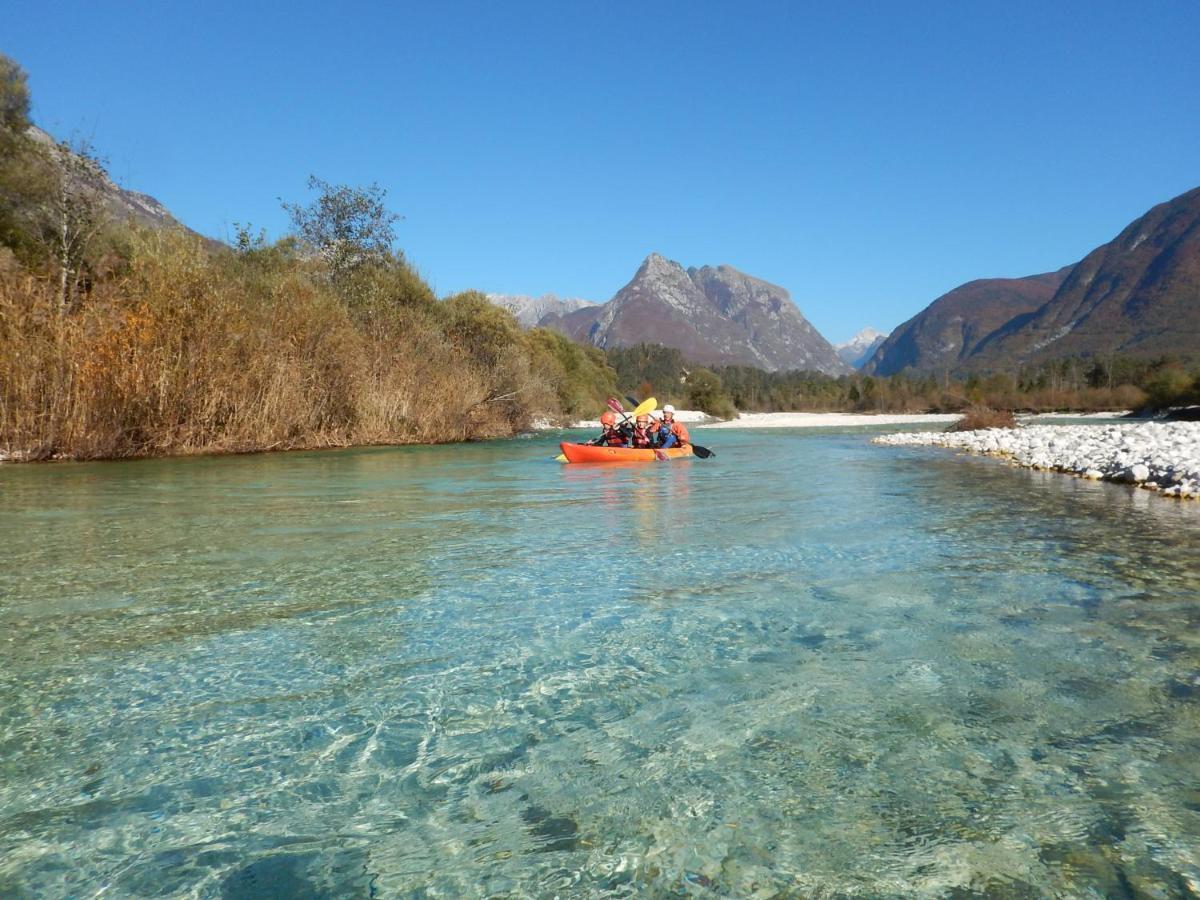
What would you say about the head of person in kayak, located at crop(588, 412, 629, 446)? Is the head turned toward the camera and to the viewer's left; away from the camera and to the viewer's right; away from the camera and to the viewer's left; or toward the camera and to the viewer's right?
toward the camera and to the viewer's left

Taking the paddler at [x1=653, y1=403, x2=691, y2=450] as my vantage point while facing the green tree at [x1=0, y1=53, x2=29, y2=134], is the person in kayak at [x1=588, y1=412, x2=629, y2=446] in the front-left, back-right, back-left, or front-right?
front-left

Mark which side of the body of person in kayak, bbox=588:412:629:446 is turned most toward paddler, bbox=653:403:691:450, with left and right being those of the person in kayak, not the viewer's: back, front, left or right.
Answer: back

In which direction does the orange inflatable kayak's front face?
to the viewer's left

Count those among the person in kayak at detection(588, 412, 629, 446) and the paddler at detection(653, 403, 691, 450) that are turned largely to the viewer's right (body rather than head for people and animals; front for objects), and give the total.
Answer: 0

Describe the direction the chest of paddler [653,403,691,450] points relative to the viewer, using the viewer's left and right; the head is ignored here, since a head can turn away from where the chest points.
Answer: facing the viewer and to the left of the viewer

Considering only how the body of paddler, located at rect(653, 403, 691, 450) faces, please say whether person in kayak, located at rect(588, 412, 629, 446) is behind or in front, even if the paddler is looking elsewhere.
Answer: in front

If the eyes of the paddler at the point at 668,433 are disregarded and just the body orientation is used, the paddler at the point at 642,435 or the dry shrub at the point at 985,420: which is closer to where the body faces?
the paddler

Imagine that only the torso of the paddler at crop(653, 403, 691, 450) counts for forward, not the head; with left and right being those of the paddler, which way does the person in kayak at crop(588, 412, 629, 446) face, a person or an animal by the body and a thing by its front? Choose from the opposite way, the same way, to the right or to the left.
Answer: the same way

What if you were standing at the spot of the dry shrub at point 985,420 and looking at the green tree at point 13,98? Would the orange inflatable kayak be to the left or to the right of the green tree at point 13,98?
left

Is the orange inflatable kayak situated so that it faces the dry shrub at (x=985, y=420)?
no

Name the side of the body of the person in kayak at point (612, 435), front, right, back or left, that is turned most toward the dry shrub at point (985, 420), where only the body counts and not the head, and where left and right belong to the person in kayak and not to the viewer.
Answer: back

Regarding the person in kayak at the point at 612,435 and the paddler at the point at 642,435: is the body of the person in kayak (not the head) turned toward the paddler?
no
